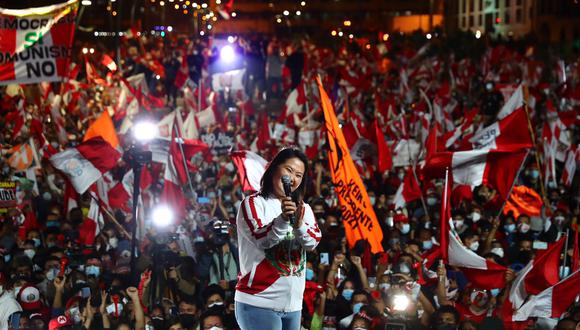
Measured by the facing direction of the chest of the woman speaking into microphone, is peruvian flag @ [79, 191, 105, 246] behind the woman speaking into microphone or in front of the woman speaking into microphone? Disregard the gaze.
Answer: behind

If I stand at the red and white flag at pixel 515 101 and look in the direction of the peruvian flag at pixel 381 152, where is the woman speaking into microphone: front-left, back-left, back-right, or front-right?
front-left

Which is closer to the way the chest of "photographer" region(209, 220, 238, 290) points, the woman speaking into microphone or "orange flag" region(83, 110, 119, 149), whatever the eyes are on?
the woman speaking into microphone

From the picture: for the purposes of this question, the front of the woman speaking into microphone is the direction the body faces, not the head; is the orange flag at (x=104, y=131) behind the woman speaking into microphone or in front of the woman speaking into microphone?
behind

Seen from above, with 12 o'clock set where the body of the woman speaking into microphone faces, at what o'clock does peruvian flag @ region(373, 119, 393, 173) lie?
The peruvian flag is roughly at 8 o'clock from the woman speaking into microphone.

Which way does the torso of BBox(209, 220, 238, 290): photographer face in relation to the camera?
toward the camera

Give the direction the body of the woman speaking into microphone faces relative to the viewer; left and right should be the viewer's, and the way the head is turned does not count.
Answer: facing the viewer and to the right of the viewer

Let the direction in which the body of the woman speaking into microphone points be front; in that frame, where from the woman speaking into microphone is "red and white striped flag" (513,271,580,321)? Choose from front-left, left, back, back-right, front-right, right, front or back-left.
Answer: left

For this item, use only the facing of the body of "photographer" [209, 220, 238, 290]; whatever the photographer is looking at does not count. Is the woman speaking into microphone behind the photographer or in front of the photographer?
in front

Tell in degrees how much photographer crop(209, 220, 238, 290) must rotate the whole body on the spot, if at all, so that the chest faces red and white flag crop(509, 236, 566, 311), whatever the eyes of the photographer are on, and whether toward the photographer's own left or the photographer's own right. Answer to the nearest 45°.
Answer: approximately 45° to the photographer's own left

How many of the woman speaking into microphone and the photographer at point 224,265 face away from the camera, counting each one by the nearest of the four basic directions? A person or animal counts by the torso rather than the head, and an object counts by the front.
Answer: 0
